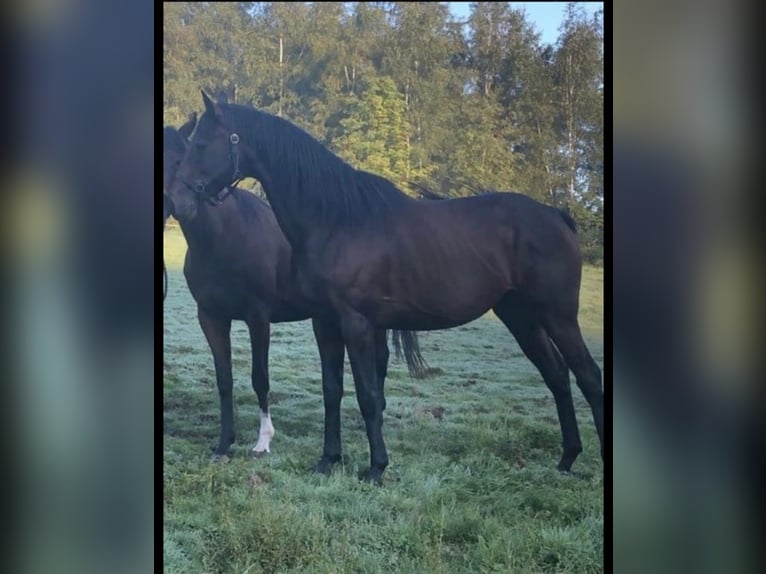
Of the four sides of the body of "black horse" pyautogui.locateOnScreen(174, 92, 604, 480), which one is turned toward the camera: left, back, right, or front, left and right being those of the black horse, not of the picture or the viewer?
left

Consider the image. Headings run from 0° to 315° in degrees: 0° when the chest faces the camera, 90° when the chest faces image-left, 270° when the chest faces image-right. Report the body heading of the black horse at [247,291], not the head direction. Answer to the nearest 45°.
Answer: approximately 45°
